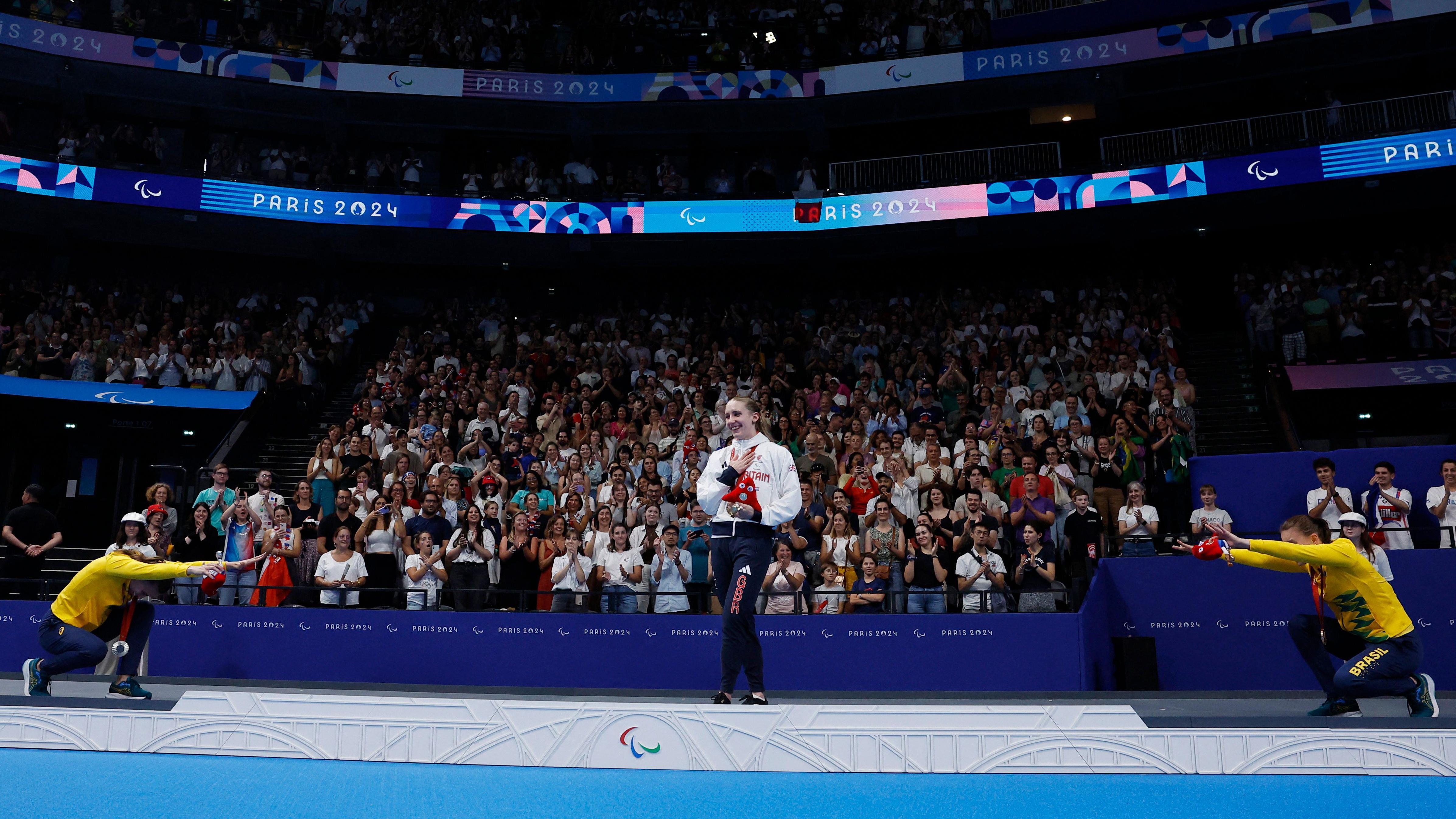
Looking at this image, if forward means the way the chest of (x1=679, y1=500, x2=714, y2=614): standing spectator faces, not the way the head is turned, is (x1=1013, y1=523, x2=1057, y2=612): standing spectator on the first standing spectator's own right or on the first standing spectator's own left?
on the first standing spectator's own left

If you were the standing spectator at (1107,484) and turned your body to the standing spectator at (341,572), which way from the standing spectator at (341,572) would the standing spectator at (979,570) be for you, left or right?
left

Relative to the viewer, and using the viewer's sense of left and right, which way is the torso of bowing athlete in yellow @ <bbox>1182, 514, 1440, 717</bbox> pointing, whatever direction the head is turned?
facing to the left of the viewer

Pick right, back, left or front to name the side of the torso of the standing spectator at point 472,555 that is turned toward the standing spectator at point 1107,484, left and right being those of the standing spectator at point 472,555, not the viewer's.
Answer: left

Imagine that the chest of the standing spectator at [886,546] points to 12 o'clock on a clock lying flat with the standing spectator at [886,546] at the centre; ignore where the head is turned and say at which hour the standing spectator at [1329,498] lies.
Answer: the standing spectator at [1329,498] is roughly at 9 o'clock from the standing spectator at [886,546].

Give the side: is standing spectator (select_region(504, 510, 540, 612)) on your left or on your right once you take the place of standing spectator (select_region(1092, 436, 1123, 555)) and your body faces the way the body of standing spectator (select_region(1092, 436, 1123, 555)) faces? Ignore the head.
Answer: on your right

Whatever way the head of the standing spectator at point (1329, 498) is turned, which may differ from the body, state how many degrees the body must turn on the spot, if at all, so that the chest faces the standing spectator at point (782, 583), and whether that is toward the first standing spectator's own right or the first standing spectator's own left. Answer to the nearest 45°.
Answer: approximately 45° to the first standing spectator's own right

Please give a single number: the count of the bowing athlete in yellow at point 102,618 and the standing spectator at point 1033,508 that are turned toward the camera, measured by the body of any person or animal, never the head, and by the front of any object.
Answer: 1
